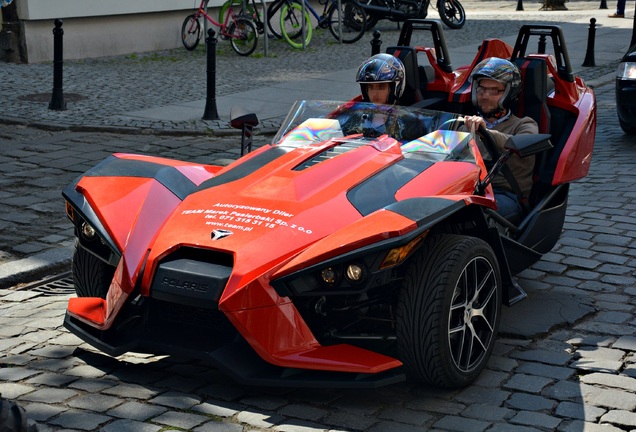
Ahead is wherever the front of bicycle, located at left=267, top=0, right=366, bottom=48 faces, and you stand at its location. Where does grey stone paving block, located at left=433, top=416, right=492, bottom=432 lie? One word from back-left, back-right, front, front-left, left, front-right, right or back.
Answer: left

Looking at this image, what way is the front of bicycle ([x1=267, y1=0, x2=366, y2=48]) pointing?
to the viewer's left

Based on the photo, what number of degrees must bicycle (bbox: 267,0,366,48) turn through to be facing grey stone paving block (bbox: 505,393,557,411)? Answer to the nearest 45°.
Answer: approximately 90° to its left

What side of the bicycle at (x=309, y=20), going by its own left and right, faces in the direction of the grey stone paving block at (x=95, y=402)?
left

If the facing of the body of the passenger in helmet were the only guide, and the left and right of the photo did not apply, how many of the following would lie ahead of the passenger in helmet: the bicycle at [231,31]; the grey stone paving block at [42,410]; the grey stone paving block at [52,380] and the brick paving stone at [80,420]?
3

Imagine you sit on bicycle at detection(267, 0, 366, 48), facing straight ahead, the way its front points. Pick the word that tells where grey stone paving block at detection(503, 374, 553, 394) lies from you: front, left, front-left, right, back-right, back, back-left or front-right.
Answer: left
